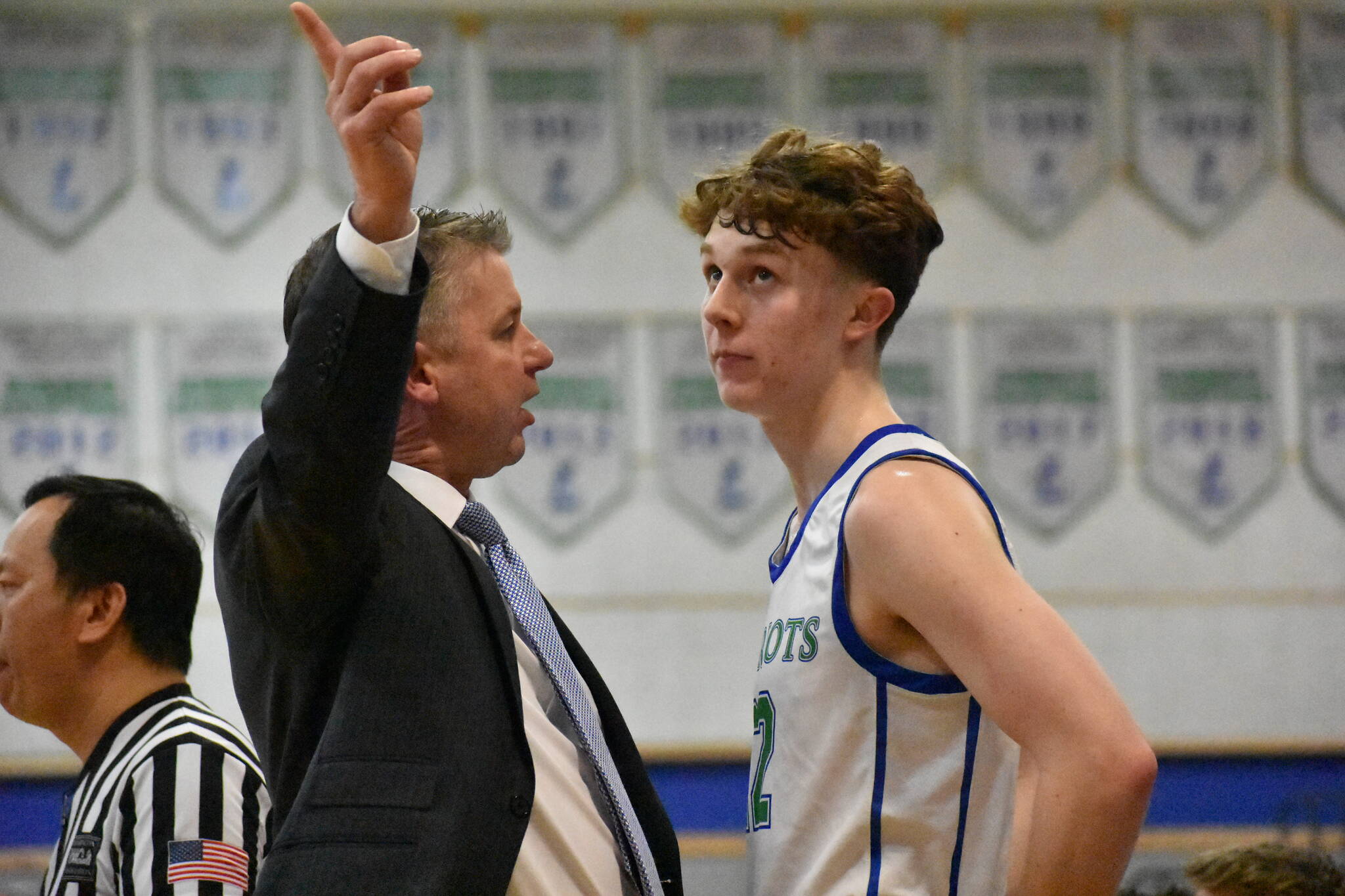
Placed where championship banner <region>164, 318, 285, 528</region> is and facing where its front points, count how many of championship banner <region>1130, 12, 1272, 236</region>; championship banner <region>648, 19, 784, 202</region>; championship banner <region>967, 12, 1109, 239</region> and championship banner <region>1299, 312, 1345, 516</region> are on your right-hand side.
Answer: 0

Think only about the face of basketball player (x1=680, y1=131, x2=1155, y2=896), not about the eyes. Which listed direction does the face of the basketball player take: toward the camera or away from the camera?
toward the camera

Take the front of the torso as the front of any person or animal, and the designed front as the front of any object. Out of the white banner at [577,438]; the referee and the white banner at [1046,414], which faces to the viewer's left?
the referee

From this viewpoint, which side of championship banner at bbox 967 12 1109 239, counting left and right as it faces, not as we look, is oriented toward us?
front

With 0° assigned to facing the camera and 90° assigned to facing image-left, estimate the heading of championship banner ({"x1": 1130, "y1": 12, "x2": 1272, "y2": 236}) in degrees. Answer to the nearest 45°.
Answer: approximately 0°

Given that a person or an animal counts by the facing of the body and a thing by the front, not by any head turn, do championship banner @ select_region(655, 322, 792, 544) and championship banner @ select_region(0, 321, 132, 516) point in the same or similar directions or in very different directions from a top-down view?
same or similar directions

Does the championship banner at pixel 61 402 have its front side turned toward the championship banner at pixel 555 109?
no

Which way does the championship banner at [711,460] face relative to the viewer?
toward the camera

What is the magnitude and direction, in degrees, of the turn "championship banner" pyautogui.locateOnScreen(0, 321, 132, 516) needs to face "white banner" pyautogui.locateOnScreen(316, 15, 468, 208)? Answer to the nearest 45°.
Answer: approximately 90° to its left

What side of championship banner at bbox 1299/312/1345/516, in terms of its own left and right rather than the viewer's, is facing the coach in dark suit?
front

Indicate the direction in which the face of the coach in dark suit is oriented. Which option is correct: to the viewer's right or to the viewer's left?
to the viewer's right

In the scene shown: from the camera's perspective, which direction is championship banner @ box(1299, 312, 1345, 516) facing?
toward the camera

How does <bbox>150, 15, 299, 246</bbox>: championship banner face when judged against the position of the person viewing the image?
facing the viewer

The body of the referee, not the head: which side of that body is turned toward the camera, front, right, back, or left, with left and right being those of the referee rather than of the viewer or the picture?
left

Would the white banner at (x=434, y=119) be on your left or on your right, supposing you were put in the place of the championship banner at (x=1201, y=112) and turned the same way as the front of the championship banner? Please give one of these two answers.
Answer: on your right

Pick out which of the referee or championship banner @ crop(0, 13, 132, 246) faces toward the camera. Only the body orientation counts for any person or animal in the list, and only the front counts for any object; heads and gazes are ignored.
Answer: the championship banner
